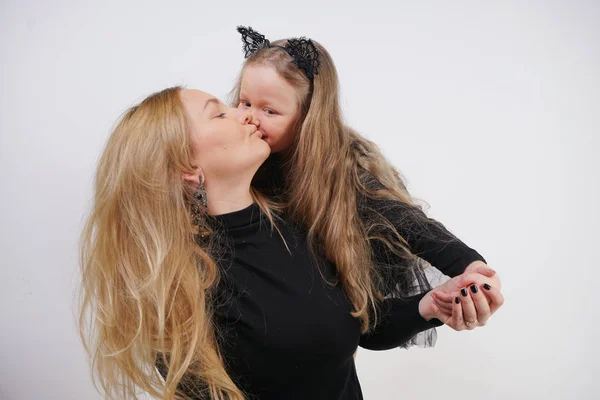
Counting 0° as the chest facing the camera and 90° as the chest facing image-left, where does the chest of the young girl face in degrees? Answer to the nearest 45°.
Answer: approximately 45°

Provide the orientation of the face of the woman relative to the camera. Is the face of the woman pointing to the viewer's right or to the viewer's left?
to the viewer's right
